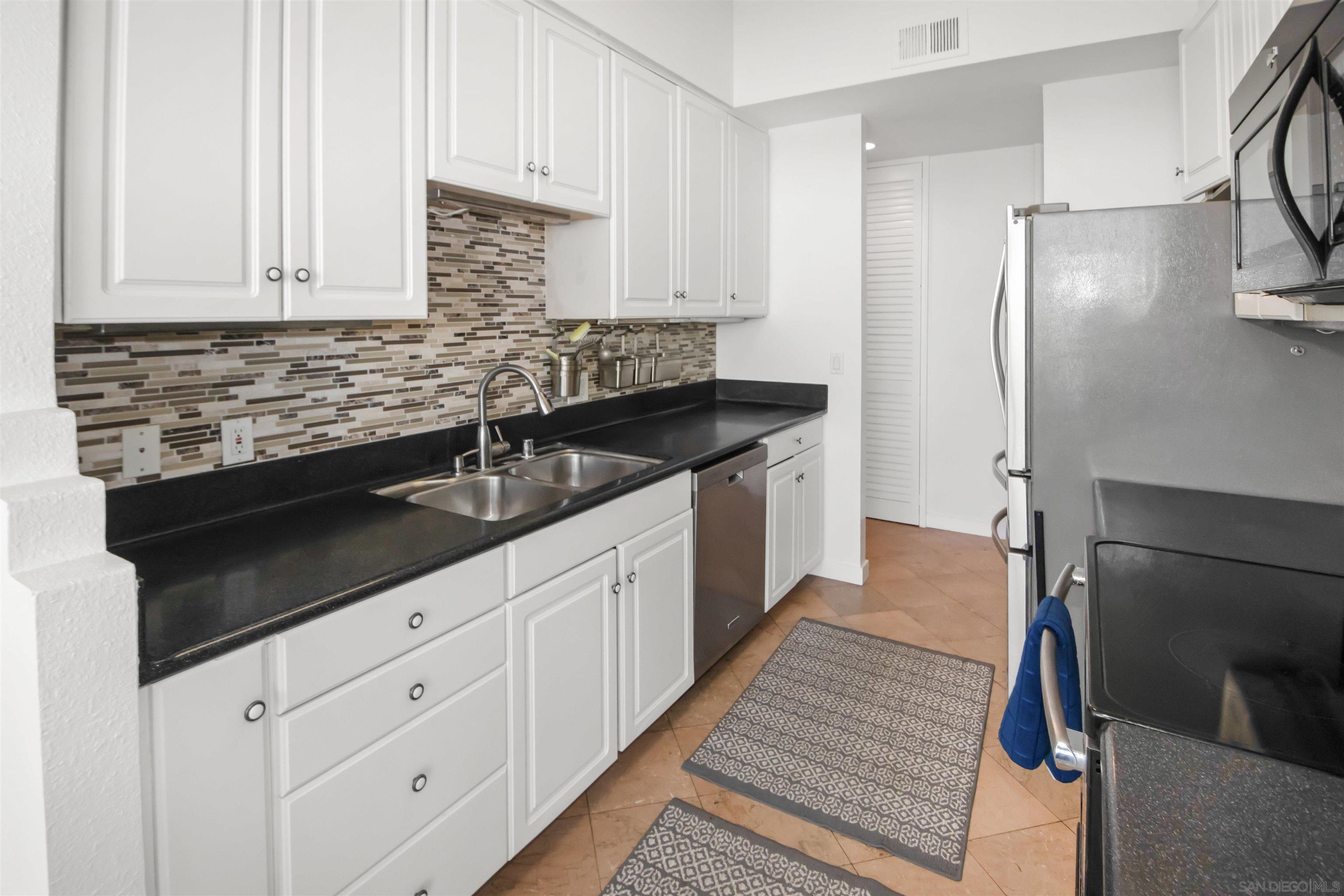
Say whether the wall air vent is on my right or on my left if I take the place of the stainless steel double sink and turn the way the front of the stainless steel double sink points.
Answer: on my left

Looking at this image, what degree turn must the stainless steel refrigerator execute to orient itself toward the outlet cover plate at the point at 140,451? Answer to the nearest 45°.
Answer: approximately 45° to its left

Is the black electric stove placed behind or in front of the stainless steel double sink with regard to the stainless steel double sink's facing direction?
in front

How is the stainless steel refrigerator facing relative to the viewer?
to the viewer's left

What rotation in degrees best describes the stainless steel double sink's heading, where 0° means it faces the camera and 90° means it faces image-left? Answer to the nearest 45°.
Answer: approximately 315°

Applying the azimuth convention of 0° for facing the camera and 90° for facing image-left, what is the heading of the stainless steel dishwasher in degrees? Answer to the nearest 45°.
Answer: approximately 315°
